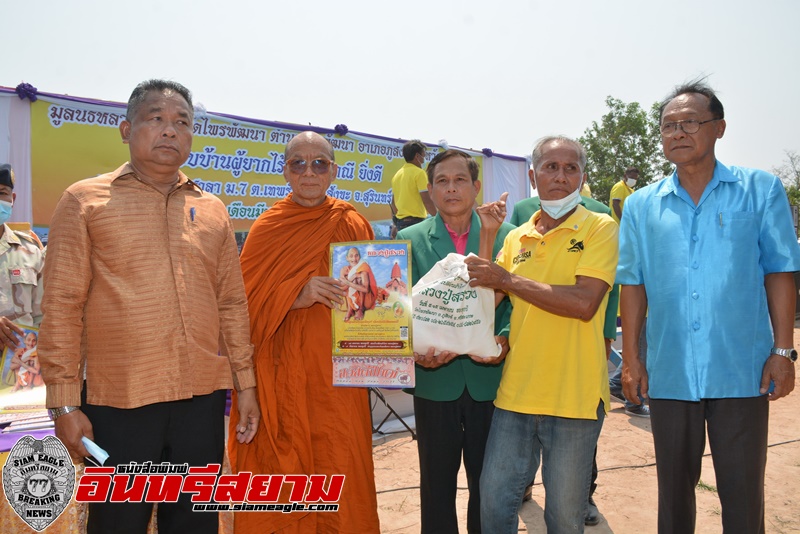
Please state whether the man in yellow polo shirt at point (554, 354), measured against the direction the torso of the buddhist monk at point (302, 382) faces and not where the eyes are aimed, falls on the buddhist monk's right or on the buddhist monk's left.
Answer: on the buddhist monk's left

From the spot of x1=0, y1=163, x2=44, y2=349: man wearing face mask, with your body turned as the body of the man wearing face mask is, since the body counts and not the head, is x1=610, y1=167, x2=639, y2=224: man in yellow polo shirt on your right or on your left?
on your left

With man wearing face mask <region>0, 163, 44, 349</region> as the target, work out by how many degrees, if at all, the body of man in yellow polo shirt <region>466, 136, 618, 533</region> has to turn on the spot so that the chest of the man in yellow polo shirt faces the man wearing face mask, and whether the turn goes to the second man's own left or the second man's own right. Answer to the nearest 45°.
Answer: approximately 45° to the second man's own right

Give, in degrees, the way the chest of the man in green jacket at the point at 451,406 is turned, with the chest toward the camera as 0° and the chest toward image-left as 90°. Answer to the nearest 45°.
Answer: approximately 0°

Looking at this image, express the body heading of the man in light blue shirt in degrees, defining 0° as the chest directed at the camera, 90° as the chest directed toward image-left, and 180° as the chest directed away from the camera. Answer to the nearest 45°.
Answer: approximately 45°

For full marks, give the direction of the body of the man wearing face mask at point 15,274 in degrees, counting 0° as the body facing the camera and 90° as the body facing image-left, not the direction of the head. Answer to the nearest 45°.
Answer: approximately 0°
